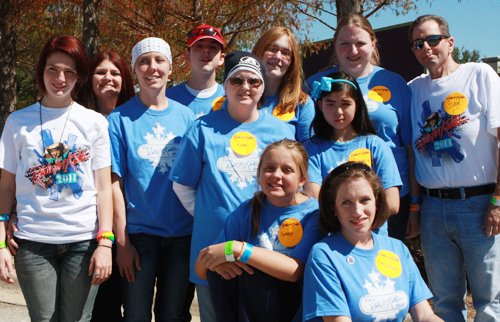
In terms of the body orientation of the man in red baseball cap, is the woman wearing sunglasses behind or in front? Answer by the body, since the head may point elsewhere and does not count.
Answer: in front

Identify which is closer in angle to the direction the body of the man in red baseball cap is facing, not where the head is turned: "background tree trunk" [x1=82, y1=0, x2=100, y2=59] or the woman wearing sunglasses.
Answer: the woman wearing sunglasses

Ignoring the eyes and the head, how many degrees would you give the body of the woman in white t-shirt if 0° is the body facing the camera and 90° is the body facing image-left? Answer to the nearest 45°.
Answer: approximately 0°

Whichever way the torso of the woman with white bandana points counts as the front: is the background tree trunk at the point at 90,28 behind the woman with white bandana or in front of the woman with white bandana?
behind

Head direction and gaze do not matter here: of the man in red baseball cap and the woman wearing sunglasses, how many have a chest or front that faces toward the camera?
2

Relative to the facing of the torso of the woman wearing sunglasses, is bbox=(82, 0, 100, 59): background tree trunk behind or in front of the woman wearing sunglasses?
behind

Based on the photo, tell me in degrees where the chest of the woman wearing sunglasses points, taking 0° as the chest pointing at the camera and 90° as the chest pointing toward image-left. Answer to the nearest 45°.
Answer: approximately 0°
